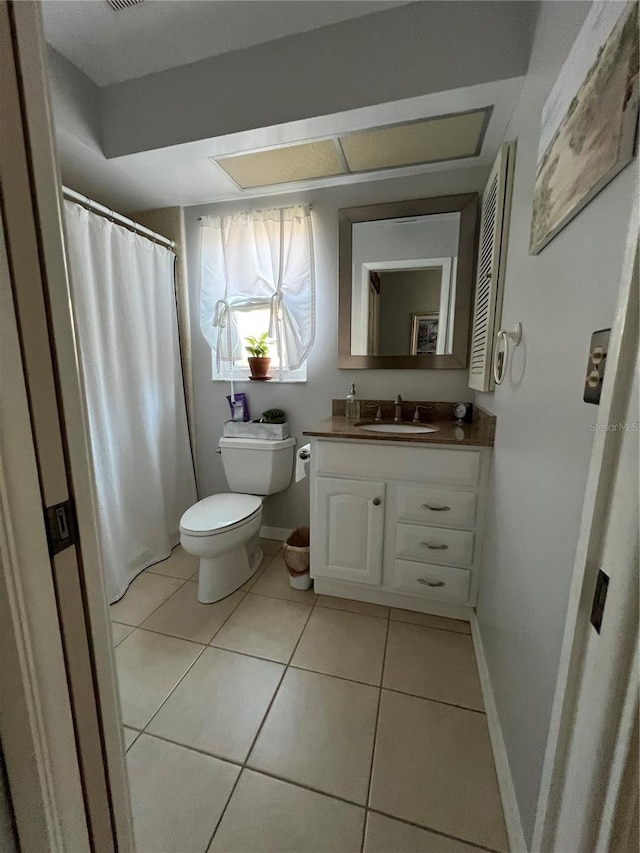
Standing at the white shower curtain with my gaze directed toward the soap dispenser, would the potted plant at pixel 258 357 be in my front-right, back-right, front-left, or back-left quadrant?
front-left

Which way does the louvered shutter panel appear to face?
to the viewer's left

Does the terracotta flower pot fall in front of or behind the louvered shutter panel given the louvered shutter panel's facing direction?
in front

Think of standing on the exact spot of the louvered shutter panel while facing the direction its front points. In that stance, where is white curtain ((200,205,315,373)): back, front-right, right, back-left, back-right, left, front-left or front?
front

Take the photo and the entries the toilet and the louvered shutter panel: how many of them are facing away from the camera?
0

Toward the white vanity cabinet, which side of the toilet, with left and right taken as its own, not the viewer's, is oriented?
left

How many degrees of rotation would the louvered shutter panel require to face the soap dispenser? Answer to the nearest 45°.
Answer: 0° — it already faces it

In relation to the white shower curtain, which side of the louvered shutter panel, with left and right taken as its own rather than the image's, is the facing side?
front

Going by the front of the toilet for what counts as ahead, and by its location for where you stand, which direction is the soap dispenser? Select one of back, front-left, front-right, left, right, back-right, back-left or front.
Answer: back-left

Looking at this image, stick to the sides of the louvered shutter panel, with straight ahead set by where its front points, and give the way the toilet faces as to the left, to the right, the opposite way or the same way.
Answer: to the left
